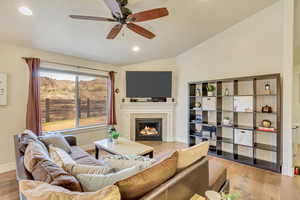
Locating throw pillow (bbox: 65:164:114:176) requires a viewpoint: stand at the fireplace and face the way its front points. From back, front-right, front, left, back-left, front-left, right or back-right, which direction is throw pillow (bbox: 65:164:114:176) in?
front

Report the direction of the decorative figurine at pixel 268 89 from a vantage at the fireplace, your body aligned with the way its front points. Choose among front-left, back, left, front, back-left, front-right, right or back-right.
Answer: front-left

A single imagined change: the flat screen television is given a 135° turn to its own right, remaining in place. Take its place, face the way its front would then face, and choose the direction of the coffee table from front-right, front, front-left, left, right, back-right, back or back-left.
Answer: back-left

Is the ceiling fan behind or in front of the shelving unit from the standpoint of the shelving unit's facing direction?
in front

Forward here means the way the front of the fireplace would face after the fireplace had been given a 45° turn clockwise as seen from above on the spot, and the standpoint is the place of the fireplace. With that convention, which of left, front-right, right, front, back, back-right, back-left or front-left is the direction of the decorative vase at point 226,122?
left

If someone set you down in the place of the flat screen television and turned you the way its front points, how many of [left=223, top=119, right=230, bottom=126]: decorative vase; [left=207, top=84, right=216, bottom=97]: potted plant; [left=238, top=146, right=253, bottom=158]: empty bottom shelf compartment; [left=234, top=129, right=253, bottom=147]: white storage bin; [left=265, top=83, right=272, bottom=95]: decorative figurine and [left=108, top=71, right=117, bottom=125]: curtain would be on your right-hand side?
1

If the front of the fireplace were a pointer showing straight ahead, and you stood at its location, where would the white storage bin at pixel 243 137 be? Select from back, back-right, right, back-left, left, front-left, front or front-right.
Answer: front-left

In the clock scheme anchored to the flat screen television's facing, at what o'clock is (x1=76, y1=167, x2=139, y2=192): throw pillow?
The throw pillow is roughly at 12 o'clock from the flat screen television.

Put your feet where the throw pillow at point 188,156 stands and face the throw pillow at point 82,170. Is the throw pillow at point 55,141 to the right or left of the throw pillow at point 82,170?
right

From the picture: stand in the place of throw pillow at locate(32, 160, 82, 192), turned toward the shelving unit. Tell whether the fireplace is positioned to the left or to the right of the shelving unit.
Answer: left

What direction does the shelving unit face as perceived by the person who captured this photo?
facing the viewer and to the left of the viewer

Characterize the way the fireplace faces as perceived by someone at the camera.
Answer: facing the viewer

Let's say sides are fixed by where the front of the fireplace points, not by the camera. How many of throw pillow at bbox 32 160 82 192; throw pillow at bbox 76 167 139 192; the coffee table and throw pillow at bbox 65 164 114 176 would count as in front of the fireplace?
4

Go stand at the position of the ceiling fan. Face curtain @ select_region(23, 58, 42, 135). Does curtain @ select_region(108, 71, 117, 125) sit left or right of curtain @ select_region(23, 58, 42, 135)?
right

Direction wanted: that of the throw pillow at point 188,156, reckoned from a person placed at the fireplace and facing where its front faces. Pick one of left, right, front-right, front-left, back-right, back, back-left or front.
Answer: front

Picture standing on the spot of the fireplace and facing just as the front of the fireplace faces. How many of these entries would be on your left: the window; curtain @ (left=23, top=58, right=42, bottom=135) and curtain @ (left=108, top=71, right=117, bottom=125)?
0

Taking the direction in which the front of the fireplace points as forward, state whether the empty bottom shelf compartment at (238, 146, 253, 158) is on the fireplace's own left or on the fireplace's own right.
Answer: on the fireplace's own left

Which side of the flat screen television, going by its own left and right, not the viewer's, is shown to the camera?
front

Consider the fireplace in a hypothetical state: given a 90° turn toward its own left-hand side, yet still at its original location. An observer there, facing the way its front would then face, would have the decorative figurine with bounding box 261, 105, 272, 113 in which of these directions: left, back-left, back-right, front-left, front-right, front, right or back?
front-right

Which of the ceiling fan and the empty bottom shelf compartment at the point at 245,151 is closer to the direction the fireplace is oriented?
the ceiling fan
